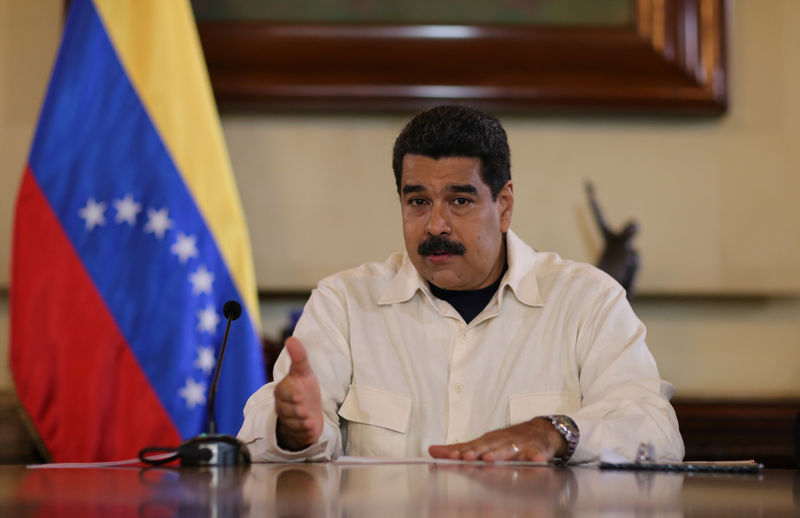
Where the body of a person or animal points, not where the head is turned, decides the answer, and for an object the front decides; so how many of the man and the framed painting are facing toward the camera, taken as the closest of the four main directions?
2

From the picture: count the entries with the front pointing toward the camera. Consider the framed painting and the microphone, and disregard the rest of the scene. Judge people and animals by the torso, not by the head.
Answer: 1

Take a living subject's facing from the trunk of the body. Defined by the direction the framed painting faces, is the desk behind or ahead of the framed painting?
ahead

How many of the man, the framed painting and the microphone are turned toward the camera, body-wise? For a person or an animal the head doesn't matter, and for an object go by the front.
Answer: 2

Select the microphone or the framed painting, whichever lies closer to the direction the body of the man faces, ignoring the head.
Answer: the microphone

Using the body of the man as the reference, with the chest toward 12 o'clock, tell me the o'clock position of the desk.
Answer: The desk is roughly at 12 o'clock from the man.

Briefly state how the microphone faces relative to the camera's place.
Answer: facing away from the viewer and to the right of the viewer

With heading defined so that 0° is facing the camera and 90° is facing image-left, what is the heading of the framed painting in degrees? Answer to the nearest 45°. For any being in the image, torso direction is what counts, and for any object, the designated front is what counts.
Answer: approximately 0°

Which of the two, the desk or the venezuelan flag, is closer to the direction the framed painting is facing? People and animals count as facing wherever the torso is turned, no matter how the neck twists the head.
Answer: the desk

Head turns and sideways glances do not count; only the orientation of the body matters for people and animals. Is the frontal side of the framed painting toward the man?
yes

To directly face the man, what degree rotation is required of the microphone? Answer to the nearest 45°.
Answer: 0° — it already faces them

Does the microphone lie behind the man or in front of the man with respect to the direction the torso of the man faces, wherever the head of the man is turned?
in front

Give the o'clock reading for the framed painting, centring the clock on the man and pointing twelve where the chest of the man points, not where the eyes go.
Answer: The framed painting is roughly at 6 o'clock from the man.

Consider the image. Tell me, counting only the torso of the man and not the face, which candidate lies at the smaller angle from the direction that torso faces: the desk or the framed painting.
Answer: the desk
